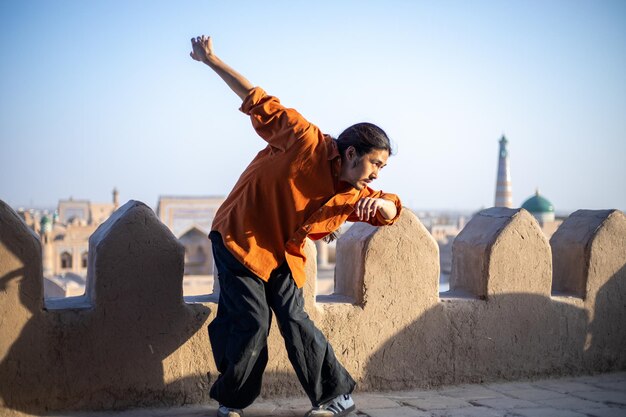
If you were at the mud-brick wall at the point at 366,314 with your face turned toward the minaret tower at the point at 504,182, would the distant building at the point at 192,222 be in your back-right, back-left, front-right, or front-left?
front-left

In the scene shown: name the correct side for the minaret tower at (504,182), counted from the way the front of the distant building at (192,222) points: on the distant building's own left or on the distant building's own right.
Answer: on the distant building's own left

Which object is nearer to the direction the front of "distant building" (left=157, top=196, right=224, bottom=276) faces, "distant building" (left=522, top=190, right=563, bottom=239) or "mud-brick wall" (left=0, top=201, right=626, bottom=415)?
the mud-brick wall

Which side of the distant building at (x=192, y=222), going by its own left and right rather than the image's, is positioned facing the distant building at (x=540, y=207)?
left

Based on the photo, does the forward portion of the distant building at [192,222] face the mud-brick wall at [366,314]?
yes

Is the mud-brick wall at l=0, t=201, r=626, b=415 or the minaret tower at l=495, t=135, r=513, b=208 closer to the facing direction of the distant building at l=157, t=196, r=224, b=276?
the mud-brick wall

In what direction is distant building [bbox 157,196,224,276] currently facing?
toward the camera

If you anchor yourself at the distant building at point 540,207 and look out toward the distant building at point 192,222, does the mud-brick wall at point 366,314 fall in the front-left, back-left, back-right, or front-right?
front-left

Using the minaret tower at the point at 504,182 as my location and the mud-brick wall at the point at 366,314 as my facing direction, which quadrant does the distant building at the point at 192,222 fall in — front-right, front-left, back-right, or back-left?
front-right
